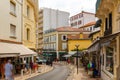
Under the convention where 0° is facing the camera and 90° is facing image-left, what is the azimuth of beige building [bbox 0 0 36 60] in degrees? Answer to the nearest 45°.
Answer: approximately 315°

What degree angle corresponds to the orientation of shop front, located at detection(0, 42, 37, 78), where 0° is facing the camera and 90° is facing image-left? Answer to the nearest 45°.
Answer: approximately 315°

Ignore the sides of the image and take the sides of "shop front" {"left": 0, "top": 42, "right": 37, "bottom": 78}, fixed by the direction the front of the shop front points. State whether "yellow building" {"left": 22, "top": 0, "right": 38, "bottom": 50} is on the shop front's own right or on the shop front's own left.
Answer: on the shop front's own left

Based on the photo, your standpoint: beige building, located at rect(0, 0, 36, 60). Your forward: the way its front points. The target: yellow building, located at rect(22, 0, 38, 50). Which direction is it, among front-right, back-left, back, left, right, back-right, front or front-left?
back-left
